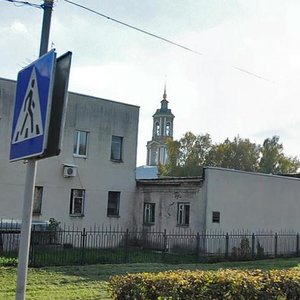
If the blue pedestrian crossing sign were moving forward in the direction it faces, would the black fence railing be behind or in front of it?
behind

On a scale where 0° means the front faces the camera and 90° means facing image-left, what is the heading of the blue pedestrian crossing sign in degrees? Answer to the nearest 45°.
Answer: approximately 45°
